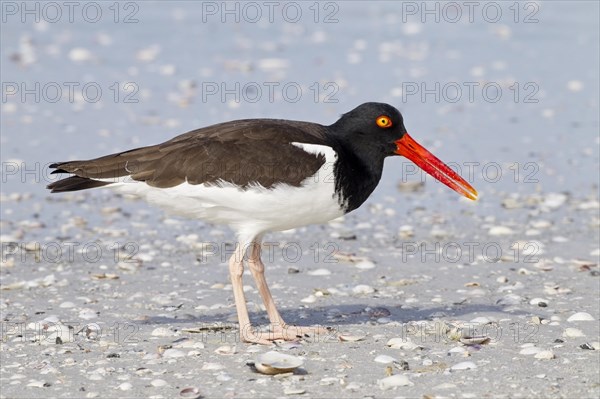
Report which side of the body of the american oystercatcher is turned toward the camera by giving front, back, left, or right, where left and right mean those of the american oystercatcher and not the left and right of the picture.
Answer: right
